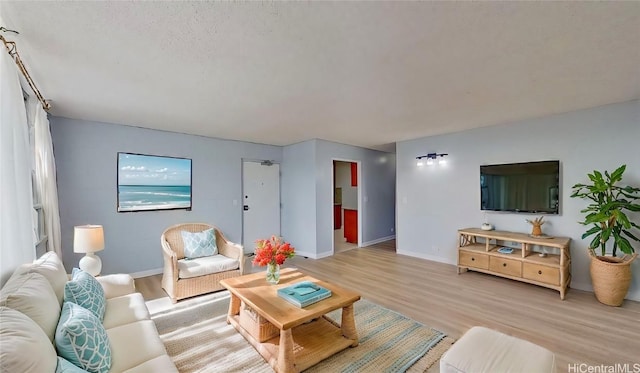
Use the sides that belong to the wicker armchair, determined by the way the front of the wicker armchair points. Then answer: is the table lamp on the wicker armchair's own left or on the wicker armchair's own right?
on the wicker armchair's own right

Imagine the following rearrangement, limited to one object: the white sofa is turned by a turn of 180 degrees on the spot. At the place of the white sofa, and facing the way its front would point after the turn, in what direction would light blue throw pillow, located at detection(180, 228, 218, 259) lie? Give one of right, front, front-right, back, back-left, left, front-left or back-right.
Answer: back-right

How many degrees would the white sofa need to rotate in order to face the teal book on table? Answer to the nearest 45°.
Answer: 0° — it already faces it

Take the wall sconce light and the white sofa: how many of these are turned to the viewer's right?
1

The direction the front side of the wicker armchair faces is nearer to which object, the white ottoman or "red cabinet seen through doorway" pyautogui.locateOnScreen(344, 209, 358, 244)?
the white ottoman

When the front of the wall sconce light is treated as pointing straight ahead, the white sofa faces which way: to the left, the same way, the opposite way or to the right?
the opposite way

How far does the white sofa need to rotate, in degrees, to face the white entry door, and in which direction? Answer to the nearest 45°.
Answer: approximately 45° to its left

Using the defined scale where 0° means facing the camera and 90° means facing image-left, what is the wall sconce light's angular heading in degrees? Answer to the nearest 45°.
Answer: approximately 45°

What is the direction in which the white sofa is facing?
to the viewer's right

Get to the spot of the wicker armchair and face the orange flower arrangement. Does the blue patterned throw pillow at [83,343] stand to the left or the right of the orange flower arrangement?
right

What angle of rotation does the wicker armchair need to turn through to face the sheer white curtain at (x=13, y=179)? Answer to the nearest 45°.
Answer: approximately 90° to its right
